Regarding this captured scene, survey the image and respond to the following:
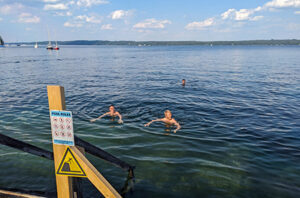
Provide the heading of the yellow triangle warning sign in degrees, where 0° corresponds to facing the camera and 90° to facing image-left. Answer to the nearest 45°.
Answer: approximately 0°
